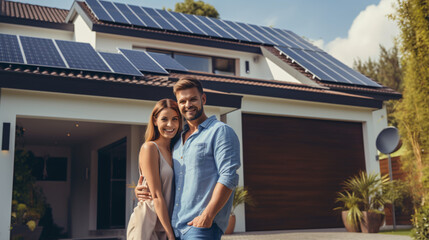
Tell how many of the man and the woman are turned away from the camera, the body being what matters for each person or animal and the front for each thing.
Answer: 0

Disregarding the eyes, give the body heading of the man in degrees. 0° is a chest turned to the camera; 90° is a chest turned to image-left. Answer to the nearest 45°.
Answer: approximately 45°

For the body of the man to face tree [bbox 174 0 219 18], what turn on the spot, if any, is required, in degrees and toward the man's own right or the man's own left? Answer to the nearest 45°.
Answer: approximately 135° to the man's own right

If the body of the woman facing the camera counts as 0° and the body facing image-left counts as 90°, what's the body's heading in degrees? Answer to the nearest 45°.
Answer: approximately 315°

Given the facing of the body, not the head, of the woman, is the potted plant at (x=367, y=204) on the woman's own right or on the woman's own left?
on the woman's own left

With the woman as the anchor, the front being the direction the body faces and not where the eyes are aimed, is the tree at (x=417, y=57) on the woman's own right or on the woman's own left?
on the woman's own left

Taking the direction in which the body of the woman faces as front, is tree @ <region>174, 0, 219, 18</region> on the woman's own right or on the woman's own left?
on the woman's own left

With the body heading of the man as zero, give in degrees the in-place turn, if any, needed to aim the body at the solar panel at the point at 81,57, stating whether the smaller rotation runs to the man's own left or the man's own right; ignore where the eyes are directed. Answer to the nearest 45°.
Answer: approximately 135° to the man's own right
